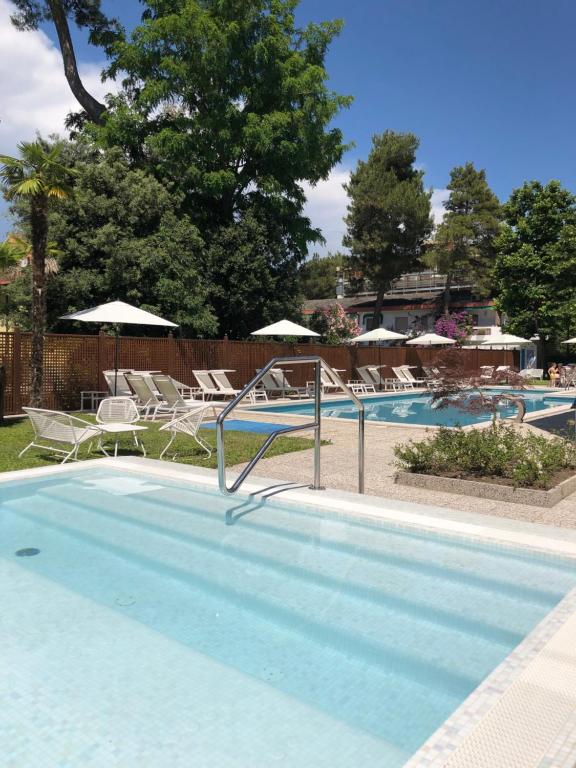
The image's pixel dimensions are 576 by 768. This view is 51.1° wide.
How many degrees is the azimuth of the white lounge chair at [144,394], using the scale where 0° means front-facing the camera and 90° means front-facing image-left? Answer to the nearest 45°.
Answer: approximately 315°

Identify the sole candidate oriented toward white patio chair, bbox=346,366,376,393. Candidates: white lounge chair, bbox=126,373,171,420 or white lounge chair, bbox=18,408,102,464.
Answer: white lounge chair, bbox=18,408,102,464

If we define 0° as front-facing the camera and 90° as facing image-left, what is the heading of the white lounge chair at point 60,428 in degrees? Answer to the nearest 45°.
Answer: approximately 225°

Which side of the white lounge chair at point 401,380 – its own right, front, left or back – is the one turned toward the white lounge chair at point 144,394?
right

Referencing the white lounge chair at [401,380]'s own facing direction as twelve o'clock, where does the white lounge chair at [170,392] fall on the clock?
the white lounge chair at [170,392] is roughly at 2 o'clock from the white lounge chair at [401,380].

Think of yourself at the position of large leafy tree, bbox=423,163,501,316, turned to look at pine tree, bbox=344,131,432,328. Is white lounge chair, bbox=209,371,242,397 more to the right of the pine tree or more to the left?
left

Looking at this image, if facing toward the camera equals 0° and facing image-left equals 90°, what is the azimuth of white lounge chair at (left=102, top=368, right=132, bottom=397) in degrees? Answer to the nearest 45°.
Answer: approximately 315°

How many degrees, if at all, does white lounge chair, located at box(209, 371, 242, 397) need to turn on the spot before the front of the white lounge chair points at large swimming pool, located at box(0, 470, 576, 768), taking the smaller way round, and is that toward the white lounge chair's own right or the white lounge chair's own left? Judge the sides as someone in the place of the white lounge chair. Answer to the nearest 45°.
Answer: approximately 45° to the white lounge chair's own right

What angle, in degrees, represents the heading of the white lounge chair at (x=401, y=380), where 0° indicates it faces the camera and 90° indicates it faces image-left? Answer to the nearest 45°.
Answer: approximately 315°
